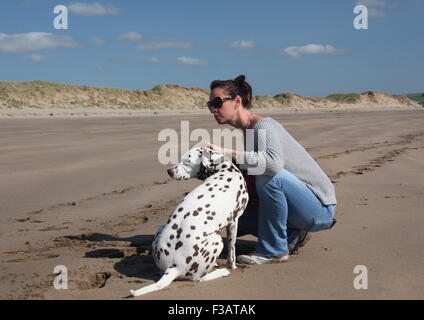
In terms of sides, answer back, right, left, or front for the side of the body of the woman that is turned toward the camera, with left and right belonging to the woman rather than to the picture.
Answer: left

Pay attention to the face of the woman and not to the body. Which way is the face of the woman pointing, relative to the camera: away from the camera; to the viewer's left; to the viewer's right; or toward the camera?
to the viewer's left

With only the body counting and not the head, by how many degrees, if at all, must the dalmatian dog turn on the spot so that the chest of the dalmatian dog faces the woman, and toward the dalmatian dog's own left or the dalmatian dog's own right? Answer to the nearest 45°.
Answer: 0° — it already faces them

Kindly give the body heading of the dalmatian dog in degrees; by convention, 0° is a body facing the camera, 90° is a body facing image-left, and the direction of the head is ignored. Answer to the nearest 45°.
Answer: approximately 225°

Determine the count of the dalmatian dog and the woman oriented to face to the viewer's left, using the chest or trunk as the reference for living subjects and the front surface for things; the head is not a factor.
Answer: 1

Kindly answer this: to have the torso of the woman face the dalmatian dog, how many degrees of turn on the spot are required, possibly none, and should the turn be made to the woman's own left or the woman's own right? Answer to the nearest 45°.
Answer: approximately 45° to the woman's own left
